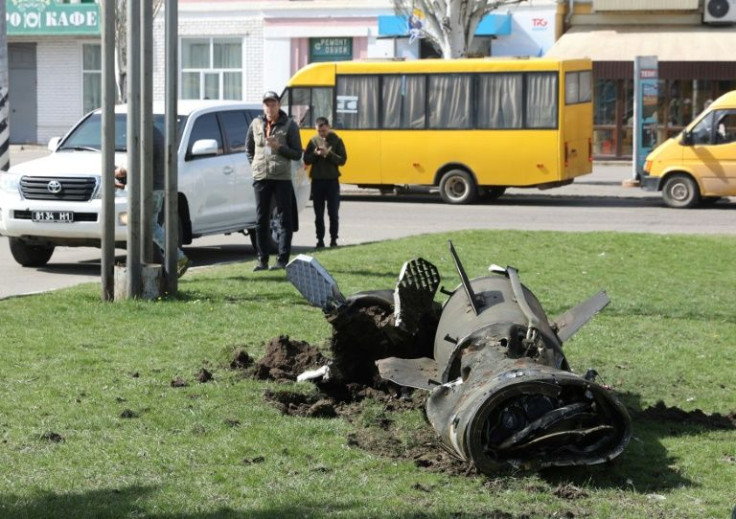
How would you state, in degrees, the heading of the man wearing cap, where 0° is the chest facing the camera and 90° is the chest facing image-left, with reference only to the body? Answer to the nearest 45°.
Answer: approximately 0°

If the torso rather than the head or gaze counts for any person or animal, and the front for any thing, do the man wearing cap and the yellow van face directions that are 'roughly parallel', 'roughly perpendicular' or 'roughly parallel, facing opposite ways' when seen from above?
roughly perpendicular

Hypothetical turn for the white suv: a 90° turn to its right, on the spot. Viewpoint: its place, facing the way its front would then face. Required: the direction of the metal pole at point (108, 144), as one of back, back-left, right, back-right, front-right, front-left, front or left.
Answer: back-left

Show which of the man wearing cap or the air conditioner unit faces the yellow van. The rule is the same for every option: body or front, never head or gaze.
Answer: the air conditioner unit

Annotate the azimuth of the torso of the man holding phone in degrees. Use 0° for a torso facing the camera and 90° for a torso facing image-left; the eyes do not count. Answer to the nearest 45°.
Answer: approximately 0°

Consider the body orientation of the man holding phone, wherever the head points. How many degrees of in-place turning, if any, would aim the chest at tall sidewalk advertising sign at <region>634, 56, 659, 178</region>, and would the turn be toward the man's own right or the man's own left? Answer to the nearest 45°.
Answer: approximately 135° to the man's own left

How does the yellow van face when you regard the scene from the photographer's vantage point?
facing to the left of the viewer

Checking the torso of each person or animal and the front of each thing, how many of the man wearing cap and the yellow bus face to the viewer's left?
1

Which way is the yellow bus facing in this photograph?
to the viewer's left

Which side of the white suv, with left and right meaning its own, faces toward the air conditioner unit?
back

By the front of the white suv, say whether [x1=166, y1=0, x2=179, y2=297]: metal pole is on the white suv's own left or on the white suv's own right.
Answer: on the white suv's own left
